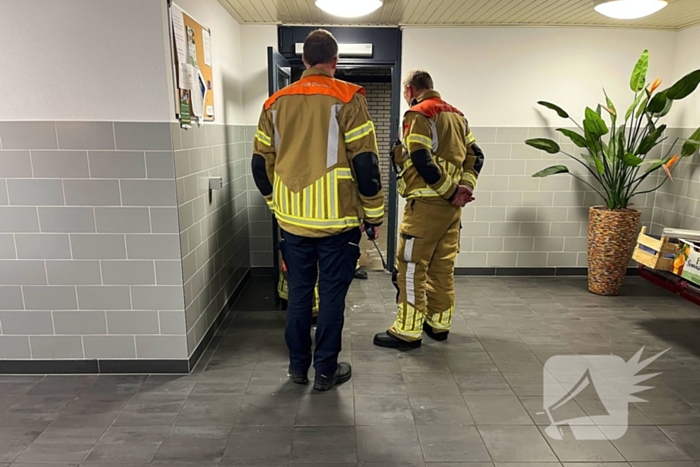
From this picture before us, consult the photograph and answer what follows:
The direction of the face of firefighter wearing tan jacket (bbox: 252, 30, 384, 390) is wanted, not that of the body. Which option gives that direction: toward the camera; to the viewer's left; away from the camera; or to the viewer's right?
away from the camera

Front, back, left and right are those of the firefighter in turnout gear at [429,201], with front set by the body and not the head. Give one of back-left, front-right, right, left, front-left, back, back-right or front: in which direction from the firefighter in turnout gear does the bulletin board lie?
front-left

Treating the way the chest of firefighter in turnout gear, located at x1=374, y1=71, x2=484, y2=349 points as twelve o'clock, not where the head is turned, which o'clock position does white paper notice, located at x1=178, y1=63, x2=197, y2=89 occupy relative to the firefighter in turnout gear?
The white paper notice is roughly at 10 o'clock from the firefighter in turnout gear.

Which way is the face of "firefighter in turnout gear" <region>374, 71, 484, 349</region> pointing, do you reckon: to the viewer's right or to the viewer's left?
to the viewer's left

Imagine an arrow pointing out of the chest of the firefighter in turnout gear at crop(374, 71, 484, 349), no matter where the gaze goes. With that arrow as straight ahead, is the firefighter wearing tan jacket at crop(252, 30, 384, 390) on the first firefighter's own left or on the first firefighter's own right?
on the first firefighter's own left

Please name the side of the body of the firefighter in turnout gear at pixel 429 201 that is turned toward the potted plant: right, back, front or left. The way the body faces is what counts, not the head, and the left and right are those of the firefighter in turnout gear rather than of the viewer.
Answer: right

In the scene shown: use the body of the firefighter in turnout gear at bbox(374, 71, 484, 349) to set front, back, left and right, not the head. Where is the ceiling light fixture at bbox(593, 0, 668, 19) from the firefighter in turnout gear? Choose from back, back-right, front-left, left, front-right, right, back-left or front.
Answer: right

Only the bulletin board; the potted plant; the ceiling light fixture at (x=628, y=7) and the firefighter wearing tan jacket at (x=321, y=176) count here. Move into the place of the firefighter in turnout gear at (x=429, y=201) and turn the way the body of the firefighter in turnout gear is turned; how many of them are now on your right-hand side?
2

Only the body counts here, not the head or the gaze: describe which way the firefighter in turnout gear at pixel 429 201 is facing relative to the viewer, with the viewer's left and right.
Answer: facing away from the viewer and to the left of the viewer
